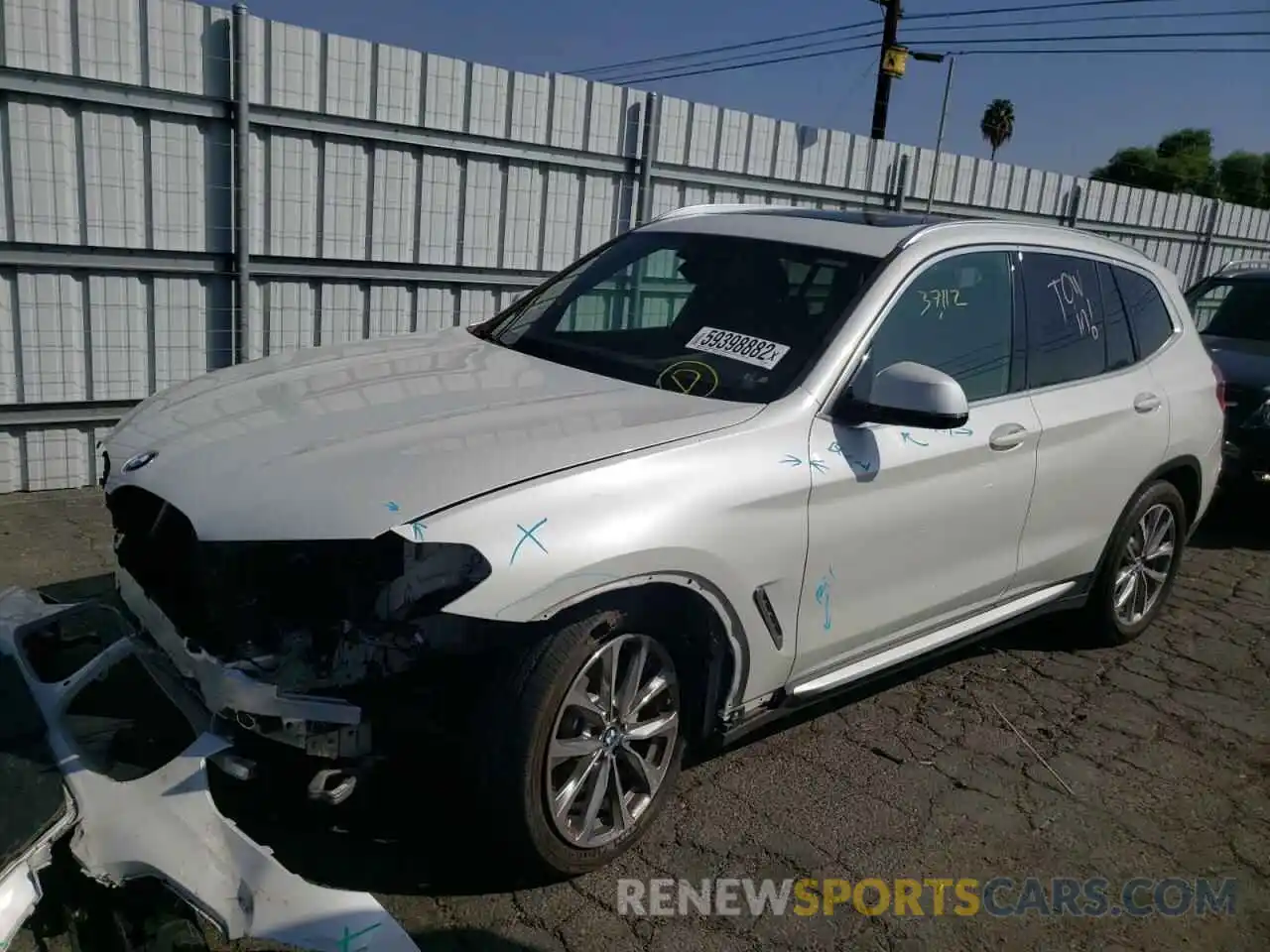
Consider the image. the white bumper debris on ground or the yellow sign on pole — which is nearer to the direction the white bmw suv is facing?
the white bumper debris on ground

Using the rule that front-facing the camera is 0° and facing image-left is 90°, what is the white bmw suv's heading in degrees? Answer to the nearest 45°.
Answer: approximately 45°

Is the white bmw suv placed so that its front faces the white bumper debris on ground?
yes

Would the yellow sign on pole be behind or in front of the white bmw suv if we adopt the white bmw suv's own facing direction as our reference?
behind

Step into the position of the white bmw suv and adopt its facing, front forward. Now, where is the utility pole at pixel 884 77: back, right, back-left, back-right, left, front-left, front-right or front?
back-right

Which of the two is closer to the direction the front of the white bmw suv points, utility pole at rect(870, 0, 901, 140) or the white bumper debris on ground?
the white bumper debris on ground

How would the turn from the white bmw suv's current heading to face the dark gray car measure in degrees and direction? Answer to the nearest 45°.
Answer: approximately 180°

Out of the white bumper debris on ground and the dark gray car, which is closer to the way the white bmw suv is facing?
the white bumper debris on ground
